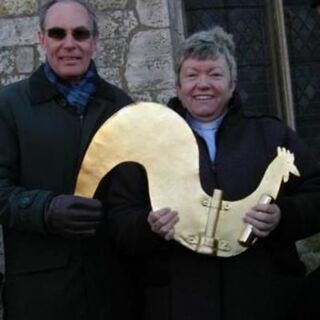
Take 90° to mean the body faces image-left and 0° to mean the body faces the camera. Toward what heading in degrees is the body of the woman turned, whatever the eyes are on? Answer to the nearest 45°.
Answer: approximately 0°

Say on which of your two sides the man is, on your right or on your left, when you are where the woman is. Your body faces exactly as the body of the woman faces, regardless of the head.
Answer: on your right
